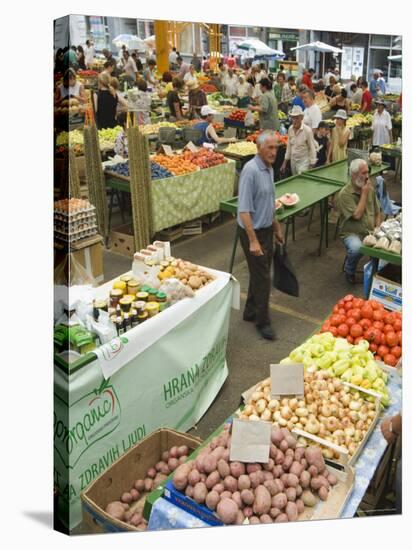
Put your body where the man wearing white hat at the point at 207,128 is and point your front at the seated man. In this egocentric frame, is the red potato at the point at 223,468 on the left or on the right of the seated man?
right

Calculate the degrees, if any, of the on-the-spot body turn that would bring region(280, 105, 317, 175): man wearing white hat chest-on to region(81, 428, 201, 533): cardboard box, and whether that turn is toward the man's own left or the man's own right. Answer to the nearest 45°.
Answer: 0° — they already face it

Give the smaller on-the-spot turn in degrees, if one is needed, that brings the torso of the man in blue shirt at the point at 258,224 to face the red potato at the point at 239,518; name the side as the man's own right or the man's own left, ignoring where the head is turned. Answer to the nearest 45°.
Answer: approximately 45° to the man's own right

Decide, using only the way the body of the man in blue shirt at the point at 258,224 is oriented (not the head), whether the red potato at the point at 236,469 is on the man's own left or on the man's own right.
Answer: on the man's own right
